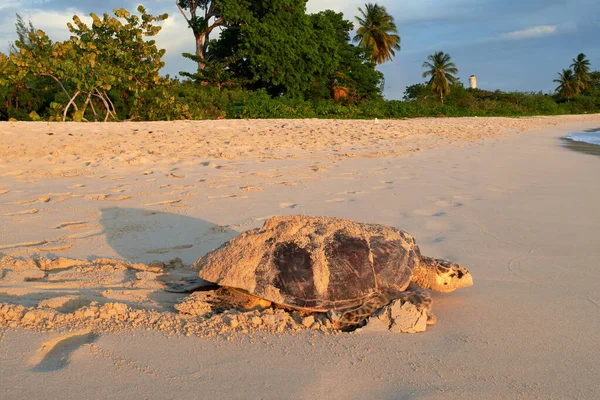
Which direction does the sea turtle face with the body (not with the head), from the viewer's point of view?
to the viewer's right

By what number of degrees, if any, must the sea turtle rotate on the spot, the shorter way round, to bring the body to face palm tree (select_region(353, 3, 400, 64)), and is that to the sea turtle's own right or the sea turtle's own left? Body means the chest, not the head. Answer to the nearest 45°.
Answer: approximately 90° to the sea turtle's own left

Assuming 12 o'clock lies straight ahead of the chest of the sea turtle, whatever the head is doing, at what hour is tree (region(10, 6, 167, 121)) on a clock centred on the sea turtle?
The tree is roughly at 8 o'clock from the sea turtle.

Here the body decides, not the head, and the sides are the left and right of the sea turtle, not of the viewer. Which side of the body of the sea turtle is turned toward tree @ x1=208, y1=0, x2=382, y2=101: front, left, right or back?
left

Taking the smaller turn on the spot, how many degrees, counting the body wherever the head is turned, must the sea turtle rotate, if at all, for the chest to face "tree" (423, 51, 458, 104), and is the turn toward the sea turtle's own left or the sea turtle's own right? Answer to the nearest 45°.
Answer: approximately 90° to the sea turtle's own left

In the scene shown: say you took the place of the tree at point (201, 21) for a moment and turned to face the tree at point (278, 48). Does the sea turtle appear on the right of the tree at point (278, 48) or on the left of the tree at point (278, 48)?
right

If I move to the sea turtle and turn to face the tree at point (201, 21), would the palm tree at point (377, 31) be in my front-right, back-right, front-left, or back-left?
front-right

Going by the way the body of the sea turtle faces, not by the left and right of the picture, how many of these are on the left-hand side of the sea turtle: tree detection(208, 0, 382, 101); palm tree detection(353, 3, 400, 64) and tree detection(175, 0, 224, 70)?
3

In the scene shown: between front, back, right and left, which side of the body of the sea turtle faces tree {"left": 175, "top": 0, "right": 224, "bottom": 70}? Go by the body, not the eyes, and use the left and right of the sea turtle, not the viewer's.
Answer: left
